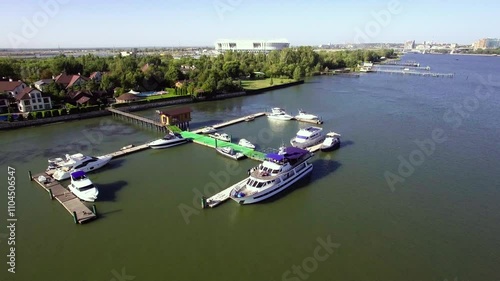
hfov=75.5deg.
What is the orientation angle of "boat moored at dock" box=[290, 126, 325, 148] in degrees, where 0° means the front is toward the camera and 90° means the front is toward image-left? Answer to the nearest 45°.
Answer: approximately 45°

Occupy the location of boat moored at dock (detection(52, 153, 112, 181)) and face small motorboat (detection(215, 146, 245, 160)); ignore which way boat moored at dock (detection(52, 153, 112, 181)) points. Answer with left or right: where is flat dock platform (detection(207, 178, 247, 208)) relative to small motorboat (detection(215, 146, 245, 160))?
right

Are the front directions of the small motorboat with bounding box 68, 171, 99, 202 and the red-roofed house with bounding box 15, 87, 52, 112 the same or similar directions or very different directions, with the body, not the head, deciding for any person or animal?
same or similar directions

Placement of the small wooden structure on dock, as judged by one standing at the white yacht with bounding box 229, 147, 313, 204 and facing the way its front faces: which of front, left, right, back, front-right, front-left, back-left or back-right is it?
right

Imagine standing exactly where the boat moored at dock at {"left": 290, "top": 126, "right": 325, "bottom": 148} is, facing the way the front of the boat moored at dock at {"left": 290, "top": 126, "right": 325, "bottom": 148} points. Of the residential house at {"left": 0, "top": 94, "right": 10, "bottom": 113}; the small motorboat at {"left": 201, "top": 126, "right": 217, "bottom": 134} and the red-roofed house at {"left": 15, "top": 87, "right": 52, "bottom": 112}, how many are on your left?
0

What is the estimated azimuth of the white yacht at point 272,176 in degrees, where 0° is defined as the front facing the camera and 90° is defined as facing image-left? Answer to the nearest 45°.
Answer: approximately 45°

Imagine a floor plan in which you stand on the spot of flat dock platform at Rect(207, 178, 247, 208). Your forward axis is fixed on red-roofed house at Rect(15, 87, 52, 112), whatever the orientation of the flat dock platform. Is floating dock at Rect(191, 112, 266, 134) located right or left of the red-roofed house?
right

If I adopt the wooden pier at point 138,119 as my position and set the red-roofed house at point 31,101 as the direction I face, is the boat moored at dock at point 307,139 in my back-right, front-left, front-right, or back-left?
back-left

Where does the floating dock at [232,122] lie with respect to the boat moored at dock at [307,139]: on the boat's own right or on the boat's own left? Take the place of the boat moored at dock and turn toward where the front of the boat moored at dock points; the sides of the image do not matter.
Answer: on the boat's own right

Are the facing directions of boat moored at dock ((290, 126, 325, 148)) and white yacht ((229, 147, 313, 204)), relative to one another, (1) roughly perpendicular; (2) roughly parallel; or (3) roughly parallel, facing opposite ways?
roughly parallel

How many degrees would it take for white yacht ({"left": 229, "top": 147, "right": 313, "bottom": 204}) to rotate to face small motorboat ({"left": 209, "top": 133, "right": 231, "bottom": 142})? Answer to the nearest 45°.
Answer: approximately 90° to its right

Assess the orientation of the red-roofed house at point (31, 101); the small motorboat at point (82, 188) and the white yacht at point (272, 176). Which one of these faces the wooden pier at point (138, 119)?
the red-roofed house

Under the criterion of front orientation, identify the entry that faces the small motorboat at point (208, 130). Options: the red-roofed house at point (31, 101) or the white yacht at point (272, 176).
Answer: the red-roofed house

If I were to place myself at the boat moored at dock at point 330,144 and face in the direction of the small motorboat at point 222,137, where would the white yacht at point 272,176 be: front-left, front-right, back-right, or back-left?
front-left
